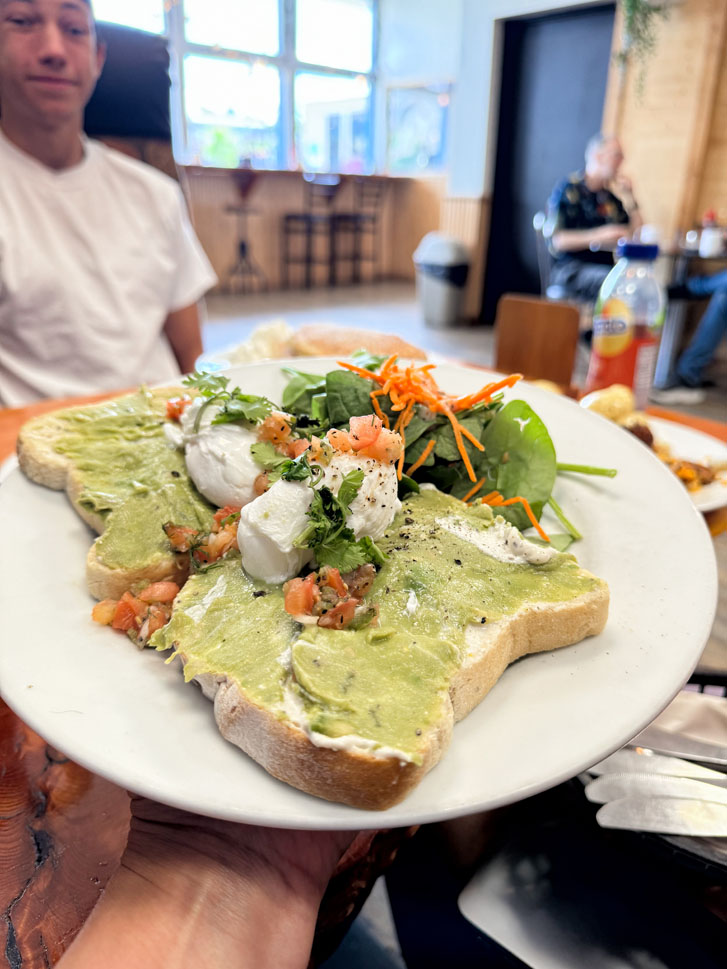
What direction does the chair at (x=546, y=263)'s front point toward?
to the viewer's right

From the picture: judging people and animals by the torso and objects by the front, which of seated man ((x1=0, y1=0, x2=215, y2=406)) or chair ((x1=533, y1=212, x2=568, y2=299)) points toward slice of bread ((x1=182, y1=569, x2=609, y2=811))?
the seated man

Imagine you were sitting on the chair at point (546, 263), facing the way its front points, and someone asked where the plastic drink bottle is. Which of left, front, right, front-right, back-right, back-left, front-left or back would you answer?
right

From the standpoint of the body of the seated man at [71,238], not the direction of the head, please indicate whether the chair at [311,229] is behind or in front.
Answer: behind

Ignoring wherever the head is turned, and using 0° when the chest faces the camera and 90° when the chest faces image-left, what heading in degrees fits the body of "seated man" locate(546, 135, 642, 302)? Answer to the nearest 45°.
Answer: approximately 315°

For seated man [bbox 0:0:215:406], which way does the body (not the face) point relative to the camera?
toward the camera

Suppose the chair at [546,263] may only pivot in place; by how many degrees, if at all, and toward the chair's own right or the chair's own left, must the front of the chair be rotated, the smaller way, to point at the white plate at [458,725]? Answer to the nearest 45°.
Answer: approximately 90° to the chair's own right

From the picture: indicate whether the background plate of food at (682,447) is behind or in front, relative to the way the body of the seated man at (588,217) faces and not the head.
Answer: in front

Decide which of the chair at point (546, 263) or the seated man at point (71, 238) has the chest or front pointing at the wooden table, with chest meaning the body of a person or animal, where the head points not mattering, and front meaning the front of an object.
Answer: the seated man

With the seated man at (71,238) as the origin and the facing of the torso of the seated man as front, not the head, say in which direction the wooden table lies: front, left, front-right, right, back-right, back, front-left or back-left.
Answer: front

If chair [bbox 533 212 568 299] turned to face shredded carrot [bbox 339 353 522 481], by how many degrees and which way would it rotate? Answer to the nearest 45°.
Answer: approximately 90° to its right

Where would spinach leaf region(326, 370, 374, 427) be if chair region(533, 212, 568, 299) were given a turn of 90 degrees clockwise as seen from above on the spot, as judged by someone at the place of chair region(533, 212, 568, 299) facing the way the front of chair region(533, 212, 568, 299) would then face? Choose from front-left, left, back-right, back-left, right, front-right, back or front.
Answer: front

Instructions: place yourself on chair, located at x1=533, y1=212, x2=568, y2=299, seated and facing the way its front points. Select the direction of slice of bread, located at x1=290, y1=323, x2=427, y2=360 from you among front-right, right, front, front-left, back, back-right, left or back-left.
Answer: right

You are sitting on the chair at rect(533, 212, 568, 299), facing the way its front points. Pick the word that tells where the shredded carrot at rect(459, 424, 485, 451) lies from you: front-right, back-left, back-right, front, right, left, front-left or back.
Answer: right
